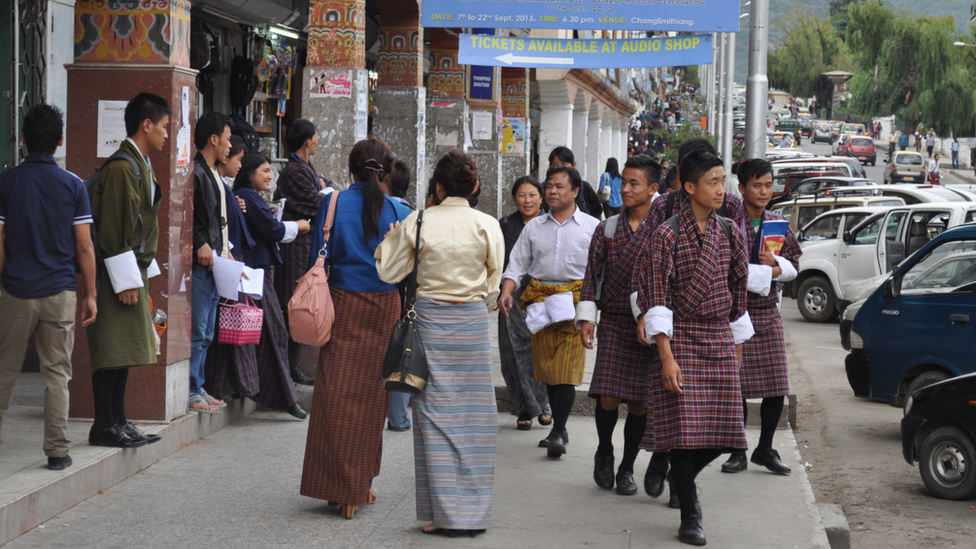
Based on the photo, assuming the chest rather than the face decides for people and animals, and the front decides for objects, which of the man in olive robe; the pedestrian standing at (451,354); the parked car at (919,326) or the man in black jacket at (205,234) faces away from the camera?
the pedestrian standing

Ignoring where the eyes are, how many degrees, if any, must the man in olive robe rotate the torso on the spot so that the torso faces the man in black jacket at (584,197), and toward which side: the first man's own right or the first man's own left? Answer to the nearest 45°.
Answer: approximately 45° to the first man's own left

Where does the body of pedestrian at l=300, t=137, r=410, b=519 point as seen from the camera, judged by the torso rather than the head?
away from the camera

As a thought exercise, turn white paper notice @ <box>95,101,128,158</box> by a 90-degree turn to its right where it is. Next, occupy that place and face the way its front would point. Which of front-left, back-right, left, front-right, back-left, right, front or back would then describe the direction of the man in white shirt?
back

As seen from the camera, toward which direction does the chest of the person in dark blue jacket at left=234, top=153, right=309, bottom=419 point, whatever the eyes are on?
to the viewer's right

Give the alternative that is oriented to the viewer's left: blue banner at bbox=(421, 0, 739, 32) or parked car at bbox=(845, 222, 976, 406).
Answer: the parked car

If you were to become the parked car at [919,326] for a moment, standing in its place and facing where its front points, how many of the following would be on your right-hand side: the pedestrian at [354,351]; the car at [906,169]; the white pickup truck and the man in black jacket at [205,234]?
2

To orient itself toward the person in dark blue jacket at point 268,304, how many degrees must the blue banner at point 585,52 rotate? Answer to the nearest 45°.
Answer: approximately 45° to its right

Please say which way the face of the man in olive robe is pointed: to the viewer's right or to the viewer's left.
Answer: to the viewer's right

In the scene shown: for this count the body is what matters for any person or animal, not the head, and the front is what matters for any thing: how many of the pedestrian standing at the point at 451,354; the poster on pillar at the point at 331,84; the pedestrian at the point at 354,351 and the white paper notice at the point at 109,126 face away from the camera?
2

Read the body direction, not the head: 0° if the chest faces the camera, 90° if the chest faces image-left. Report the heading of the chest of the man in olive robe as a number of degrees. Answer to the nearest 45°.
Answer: approximately 270°

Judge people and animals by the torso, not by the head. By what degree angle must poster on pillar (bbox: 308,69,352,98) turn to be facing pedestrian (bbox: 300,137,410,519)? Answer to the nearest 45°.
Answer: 0° — it already faces them

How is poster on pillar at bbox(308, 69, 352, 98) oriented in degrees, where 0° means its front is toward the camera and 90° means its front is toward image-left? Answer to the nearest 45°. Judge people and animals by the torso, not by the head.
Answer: approximately 0°

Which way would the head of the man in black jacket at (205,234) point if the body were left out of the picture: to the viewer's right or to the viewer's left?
to the viewer's right

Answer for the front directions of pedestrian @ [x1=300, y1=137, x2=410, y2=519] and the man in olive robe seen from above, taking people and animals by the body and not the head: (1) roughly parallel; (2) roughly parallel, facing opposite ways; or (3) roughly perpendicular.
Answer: roughly perpendicular

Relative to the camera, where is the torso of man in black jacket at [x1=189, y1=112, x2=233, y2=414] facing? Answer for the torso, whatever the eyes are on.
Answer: to the viewer's right

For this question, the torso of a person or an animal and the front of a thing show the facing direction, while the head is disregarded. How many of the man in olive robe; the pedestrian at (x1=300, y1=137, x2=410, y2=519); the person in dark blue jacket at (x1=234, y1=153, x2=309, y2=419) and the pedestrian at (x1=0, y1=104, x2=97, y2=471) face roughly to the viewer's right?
2

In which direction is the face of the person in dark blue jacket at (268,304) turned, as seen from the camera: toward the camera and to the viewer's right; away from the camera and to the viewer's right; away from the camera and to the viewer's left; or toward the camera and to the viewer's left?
toward the camera and to the viewer's right
